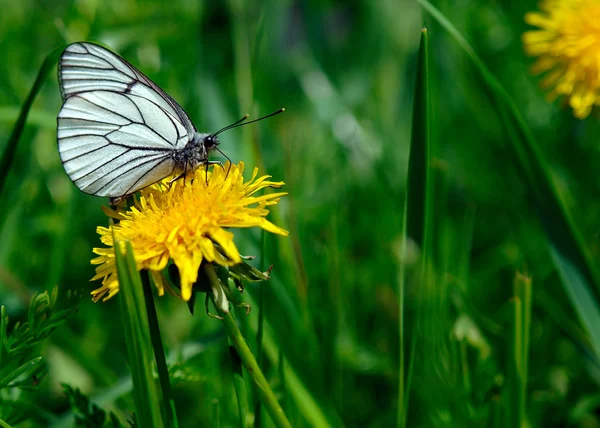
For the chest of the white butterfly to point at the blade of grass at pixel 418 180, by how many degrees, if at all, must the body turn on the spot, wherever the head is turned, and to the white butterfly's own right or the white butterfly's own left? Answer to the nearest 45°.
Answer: approximately 45° to the white butterfly's own right

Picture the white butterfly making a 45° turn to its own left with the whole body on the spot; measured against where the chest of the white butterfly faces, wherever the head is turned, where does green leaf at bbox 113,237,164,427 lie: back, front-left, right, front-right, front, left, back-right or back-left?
back-right

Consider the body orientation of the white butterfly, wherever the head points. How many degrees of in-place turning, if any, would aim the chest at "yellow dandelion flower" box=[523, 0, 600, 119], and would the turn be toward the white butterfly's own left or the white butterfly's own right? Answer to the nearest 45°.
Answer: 0° — it already faces it

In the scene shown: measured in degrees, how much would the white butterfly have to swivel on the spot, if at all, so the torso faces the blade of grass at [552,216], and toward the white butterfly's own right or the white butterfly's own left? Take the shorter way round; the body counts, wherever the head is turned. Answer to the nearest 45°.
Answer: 0° — it already faces it

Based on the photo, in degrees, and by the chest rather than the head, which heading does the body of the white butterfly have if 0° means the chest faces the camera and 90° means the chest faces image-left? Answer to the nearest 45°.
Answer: approximately 270°
